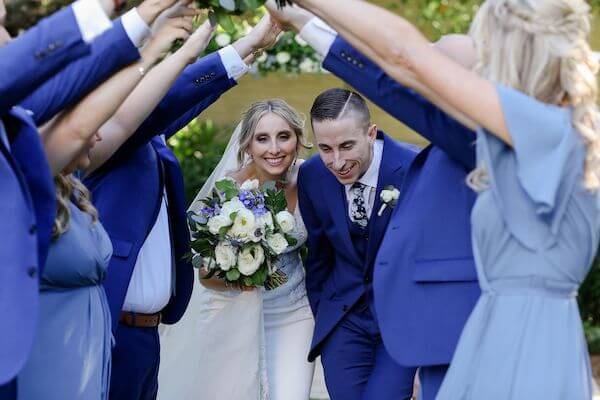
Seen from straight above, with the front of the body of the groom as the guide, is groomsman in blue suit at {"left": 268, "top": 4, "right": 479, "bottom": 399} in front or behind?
in front

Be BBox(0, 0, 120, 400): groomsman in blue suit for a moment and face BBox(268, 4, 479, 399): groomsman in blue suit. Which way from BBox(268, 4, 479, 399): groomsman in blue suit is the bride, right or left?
left

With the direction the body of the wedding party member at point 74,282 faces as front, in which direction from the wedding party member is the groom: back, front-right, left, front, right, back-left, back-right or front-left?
front-left

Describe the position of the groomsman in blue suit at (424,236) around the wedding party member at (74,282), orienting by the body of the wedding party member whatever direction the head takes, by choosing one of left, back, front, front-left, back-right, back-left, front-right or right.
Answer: front

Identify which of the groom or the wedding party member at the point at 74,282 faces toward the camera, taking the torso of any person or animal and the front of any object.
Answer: the groom

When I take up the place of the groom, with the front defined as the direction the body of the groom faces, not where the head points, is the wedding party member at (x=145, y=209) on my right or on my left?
on my right

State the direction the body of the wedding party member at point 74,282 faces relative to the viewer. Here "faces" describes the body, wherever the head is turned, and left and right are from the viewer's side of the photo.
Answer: facing to the right of the viewer

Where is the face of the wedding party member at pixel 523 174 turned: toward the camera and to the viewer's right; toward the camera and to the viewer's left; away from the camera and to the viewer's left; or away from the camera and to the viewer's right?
away from the camera and to the viewer's left

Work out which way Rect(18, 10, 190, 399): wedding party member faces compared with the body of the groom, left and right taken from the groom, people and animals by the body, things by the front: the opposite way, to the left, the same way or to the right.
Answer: to the left

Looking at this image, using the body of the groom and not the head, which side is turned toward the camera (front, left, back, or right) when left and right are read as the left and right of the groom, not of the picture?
front

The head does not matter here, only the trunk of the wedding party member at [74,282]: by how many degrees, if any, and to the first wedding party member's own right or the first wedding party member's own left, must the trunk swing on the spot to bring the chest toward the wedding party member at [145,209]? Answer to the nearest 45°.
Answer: approximately 90° to the first wedding party member's own left

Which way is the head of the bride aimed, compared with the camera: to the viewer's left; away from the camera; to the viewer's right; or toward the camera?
toward the camera

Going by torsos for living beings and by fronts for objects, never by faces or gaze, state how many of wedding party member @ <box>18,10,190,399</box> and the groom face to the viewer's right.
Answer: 1

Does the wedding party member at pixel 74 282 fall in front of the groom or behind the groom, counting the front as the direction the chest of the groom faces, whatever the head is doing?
in front

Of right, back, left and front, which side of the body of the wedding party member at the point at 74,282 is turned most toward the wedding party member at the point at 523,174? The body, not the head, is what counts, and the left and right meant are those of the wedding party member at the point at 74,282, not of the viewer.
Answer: front
